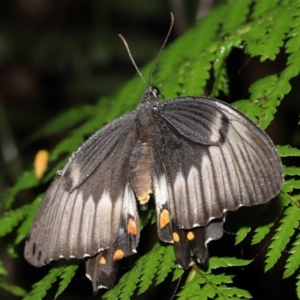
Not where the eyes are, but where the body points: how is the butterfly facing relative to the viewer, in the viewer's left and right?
facing away from the viewer
